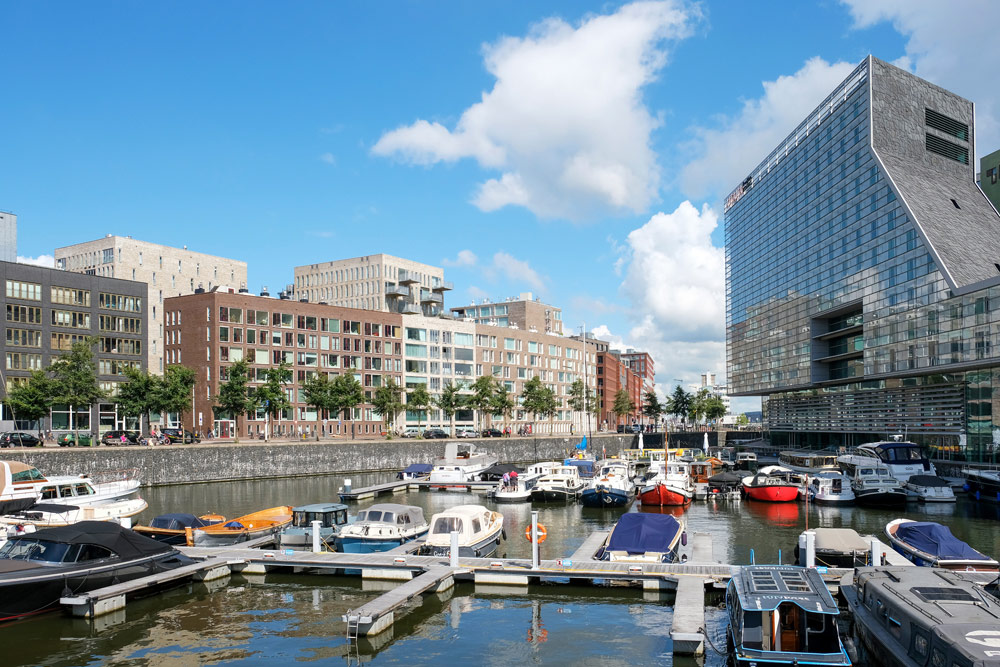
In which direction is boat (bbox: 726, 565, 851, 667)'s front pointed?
away from the camera

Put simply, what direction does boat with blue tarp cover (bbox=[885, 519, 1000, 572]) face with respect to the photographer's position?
facing away from the viewer and to the left of the viewer

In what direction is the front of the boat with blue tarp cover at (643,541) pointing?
away from the camera

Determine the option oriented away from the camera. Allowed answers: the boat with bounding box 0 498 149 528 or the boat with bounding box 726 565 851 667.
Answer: the boat with bounding box 726 565 851 667

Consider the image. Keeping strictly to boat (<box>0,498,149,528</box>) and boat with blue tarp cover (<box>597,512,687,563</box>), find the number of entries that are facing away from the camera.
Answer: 1

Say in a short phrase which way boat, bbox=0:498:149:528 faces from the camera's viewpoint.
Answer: facing to the right of the viewer

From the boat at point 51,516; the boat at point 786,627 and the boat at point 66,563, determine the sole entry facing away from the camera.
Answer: the boat at point 786,627
